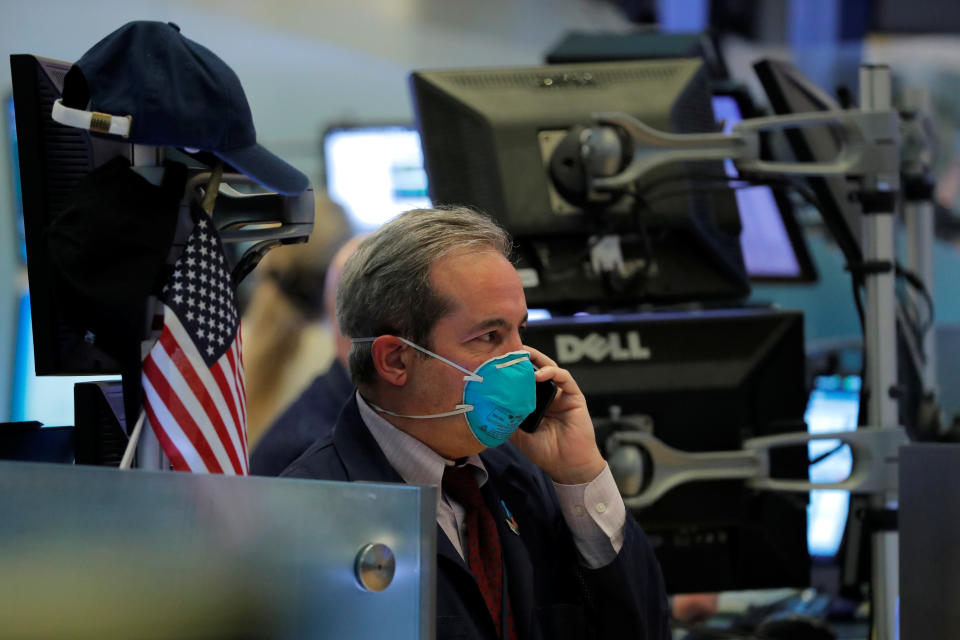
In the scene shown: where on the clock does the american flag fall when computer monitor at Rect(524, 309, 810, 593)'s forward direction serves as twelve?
The american flag is roughly at 7 o'clock from the computer monitor.

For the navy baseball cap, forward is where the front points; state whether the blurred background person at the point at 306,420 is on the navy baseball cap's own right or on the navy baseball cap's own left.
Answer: on the navy baseball cap's own left

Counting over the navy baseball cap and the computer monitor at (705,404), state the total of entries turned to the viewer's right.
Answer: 1

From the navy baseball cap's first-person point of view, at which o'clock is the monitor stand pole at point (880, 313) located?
The monitor stand pole is roughly at 11 o'clock from the navy baseball cap.

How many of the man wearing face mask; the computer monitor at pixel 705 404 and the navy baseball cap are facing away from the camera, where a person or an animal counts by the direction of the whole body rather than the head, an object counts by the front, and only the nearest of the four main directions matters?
1

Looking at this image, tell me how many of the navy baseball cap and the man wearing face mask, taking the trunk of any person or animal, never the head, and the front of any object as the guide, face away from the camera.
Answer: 0

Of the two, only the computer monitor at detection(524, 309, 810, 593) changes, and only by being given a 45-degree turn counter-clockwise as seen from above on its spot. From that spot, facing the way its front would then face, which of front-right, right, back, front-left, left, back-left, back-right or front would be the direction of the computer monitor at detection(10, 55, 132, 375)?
left

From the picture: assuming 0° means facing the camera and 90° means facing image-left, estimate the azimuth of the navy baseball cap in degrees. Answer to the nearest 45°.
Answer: approximately 270°

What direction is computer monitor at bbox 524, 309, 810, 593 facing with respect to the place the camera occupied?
facing away from the viewer

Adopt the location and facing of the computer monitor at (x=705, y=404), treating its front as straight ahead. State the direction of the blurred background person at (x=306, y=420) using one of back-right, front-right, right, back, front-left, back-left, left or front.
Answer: left

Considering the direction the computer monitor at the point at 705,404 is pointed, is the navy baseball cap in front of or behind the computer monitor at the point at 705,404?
behind

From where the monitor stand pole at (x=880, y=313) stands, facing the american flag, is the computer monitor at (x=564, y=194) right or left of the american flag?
right

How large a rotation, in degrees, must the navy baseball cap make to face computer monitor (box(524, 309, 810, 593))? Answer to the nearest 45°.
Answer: approximately 45° to its left

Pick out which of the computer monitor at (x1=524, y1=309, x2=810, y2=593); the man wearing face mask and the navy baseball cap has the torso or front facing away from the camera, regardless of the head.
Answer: the computer monitor

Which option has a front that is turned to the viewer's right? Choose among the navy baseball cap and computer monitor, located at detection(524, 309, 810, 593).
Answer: the navy baseball cap
